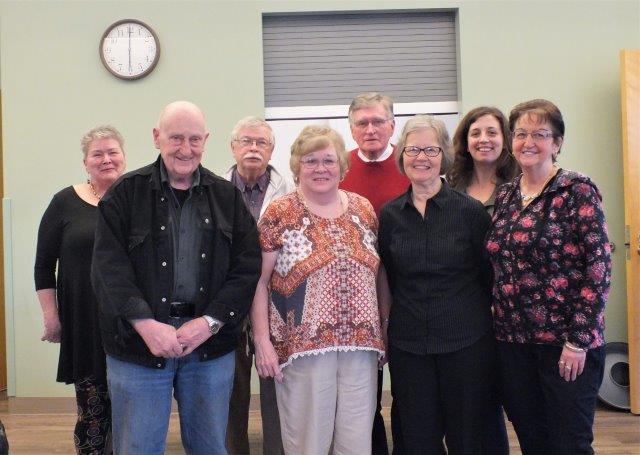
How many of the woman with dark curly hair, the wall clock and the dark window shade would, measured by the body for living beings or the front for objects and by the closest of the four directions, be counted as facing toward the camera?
3

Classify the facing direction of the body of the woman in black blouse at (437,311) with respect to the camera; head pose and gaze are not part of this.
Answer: toward the camera

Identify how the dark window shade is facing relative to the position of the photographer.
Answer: facing the viewer

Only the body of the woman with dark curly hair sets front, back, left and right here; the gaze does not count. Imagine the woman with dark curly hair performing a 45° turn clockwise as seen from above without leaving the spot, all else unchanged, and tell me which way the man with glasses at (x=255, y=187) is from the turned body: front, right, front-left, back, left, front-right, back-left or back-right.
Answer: front-right

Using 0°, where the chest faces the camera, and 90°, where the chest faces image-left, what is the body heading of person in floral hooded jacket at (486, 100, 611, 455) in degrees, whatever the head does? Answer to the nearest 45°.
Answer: approximately 45°

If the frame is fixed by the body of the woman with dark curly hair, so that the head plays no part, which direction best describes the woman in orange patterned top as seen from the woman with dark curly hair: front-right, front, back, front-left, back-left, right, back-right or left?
front-right

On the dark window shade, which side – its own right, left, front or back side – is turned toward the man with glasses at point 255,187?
front

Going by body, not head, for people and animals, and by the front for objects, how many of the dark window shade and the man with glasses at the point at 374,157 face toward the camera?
2

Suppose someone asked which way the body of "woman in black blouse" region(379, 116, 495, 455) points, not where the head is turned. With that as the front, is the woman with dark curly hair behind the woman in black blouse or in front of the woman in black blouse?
behind

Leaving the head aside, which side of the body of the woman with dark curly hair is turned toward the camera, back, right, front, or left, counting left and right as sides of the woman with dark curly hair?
front

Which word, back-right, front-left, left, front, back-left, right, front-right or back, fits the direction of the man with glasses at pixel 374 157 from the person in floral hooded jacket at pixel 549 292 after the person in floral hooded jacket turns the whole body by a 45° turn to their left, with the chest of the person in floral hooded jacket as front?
back-right

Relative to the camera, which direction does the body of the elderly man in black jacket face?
toward the camera
